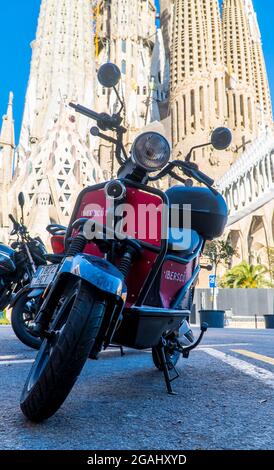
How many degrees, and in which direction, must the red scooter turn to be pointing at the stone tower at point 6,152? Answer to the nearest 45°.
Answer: approximately 135° to its right

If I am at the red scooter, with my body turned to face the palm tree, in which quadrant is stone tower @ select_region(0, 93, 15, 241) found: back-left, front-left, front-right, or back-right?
front-left

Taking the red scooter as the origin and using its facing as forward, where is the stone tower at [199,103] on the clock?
The stone tower is roughly at 5 o'clock from the red scooter.

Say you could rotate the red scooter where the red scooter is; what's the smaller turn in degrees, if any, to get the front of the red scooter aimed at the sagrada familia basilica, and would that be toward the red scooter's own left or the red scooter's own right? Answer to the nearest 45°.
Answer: approximately 135° to the red scooter's own right

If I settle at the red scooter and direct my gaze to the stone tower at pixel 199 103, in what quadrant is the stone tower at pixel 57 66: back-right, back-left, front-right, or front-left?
front-left
